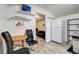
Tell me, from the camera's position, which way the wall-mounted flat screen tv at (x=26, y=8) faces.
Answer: facing the viewer and to the right of the viewer
